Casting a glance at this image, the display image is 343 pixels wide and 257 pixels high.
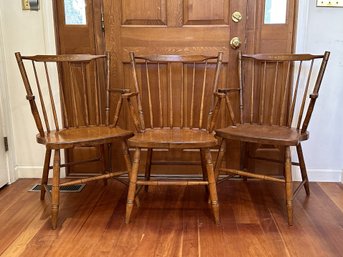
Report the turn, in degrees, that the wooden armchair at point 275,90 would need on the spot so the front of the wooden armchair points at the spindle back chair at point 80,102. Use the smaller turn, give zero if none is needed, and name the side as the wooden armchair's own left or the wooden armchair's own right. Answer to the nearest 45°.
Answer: approximately 45° to the wooden armchair's own right

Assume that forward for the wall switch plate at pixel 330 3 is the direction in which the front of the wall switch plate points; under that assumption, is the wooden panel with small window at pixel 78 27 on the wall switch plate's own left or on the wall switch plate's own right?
on the wall switch plate's own right

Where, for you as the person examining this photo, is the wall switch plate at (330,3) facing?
facing the viewer

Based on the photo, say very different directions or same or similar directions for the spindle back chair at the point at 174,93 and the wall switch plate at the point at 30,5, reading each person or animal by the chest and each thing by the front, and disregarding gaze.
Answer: same or similar directions

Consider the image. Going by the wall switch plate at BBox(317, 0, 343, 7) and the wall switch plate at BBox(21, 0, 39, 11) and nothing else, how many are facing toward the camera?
2

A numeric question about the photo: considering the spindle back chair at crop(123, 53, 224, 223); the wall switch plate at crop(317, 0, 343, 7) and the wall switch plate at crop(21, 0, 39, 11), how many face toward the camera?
3

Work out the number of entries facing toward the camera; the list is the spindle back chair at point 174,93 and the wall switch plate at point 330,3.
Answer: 2

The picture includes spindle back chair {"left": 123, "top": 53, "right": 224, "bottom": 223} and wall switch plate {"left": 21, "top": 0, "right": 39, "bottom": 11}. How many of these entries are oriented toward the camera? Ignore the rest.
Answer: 2

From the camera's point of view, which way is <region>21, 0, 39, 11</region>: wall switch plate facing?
toward the camera
